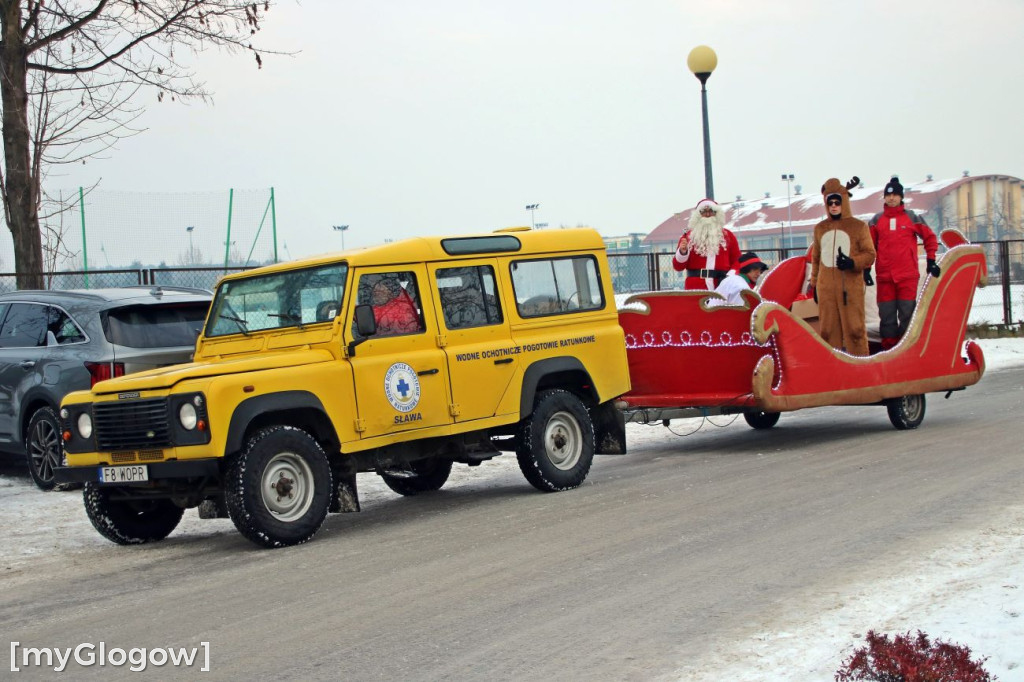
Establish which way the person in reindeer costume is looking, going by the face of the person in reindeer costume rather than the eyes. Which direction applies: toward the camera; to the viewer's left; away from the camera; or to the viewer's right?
toward the camera

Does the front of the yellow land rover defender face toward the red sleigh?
no

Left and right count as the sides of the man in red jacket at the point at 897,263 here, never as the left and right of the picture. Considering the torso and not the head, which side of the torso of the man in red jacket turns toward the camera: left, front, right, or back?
front

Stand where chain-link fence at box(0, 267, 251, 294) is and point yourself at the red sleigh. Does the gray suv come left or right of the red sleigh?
right

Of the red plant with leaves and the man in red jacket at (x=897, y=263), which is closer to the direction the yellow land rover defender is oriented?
the red plant with leaves

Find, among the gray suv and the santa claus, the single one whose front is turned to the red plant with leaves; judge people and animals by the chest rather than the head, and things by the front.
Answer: the santa claus

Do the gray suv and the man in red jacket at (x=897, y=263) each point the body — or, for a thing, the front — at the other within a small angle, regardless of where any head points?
no

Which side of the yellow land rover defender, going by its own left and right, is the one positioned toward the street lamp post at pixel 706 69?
back

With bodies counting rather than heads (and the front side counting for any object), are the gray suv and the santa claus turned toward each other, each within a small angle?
no

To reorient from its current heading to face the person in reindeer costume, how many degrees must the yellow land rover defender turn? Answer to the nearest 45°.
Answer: approximately 180°

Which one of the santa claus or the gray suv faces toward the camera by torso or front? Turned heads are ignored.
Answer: the santa claus

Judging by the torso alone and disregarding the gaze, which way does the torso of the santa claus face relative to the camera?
toward the camera

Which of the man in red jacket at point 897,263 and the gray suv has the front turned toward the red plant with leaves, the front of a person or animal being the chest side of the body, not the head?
the man in red jacket

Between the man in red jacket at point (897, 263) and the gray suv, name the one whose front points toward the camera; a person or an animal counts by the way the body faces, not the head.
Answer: the man in red jacket

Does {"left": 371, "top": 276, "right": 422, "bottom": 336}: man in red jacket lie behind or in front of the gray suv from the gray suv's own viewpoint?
behind

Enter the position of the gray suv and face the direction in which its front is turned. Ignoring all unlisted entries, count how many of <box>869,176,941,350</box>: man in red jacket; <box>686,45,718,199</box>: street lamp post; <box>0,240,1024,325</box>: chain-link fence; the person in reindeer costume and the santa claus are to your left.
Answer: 0

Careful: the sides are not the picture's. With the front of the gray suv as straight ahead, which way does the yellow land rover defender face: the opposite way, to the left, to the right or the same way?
to the left
